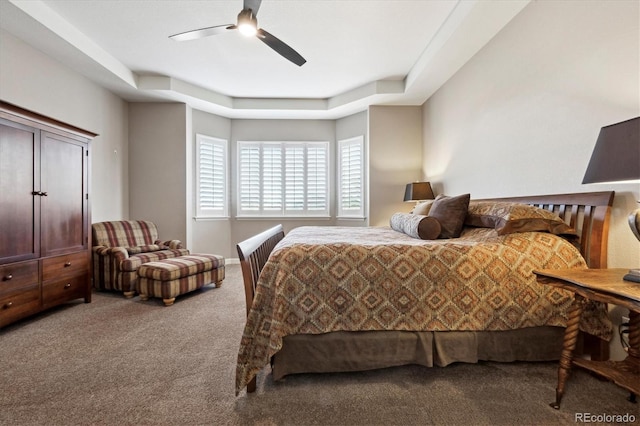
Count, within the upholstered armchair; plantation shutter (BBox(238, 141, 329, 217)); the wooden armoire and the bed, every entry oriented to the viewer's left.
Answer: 1

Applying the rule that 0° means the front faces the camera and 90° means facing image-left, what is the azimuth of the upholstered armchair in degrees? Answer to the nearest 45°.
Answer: approximately 315°

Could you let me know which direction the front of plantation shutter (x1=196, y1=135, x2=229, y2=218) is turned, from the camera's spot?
facing the viewer and to the right of the viewer

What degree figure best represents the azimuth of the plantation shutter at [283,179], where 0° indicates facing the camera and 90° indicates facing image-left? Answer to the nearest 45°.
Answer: approximately 0°

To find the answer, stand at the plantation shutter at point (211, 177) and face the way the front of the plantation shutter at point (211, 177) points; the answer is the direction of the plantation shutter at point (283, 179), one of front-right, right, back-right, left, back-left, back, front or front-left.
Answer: front-left

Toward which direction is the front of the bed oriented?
to the viewer's left

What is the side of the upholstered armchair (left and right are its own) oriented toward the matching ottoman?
front

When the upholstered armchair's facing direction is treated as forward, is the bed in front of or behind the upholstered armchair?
in front

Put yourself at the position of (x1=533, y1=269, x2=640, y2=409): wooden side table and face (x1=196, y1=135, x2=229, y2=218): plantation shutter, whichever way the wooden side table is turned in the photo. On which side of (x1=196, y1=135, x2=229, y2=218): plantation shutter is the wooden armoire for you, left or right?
left

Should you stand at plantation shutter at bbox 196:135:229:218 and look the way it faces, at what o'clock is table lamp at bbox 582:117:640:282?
The table lamp is roughly at 1 o'clock from the plantation shutter.

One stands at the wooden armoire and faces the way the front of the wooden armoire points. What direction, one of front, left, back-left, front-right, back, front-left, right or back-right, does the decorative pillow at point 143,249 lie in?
left

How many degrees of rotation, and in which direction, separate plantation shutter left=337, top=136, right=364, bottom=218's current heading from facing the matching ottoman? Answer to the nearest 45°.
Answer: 0° — it already faces it

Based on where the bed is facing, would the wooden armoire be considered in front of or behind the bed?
in front

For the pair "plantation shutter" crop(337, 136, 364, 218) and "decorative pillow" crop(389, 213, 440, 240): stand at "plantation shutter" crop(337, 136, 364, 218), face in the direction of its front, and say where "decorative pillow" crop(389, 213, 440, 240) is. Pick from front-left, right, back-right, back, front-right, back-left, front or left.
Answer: front-left
